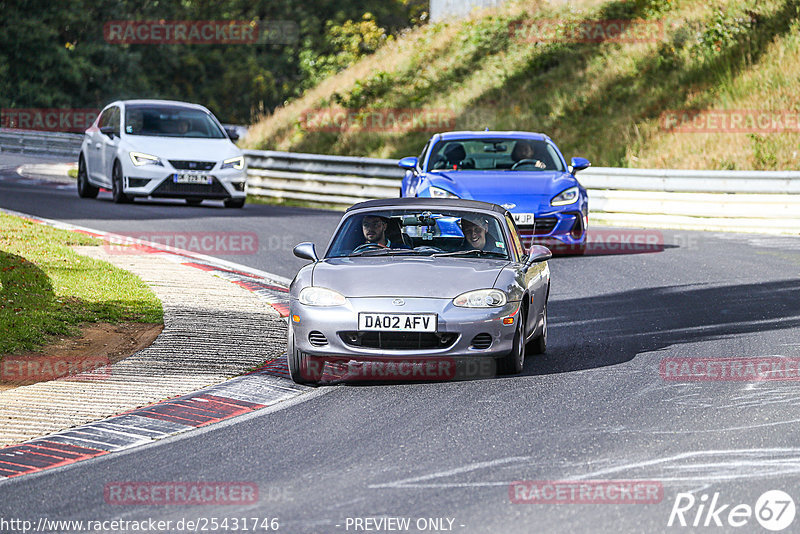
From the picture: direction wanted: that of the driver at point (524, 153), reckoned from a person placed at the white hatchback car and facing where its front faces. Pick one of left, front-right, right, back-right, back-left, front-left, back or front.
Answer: front-left

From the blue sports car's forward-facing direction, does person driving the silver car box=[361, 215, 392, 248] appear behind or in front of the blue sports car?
in front

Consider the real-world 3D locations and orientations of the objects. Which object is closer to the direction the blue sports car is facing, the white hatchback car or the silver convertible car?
the silver convertible car

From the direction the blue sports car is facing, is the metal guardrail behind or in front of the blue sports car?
behind

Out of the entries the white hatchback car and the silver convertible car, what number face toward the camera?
2

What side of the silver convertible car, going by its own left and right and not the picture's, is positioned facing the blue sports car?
back

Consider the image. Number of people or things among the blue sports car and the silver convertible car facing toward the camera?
2

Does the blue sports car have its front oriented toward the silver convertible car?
yes

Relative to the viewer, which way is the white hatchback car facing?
toward the camera

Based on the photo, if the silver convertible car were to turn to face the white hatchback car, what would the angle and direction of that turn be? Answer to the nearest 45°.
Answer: approximately 180°

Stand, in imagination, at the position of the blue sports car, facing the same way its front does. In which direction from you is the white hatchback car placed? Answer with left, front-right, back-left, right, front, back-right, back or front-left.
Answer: back-right

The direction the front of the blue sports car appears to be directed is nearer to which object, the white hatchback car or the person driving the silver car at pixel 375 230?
the person driving the silver car
